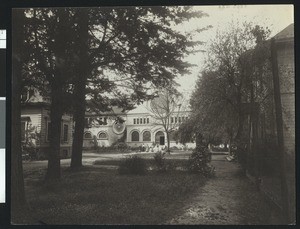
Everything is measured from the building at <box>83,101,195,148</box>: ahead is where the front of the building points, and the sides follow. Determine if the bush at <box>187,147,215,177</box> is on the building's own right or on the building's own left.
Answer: on the building's own left

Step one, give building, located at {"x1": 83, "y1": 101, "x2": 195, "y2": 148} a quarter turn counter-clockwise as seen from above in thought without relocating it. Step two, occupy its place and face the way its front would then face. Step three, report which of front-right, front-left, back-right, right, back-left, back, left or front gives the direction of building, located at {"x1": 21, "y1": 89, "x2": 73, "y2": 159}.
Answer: back

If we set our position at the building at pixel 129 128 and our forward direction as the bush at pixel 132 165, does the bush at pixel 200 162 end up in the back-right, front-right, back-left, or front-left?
front-left

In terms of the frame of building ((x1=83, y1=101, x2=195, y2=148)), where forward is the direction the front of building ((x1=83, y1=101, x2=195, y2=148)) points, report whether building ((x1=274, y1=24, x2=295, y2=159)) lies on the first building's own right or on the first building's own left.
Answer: on the first building's own left

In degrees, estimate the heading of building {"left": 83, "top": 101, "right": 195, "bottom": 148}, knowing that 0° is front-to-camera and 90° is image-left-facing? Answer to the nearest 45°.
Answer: approximately 0°
